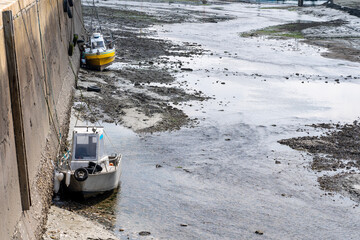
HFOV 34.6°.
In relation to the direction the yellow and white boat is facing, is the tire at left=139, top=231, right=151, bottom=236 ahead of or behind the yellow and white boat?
ahead

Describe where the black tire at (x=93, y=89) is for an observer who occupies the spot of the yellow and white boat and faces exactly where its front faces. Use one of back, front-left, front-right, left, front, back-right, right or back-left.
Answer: front
